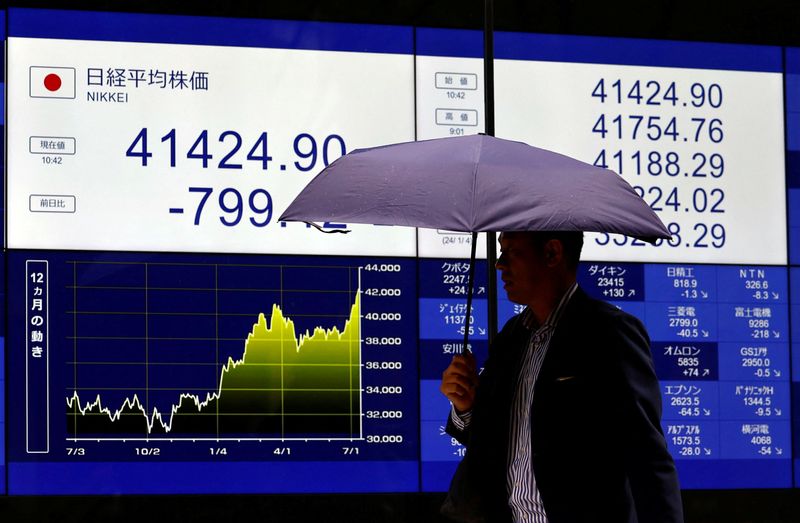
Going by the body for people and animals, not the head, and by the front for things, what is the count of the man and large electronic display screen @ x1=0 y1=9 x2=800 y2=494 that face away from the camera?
0

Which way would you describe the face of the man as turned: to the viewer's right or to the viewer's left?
to the viewer's left

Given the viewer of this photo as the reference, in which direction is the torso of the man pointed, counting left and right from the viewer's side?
facing the viewer and to the left of the viewer

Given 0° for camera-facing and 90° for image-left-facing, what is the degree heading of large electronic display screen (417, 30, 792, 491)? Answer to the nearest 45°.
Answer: approximately 0°

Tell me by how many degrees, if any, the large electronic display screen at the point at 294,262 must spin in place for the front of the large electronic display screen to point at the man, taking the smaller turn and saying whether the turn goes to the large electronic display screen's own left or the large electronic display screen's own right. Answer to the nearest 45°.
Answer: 0° — it already faces them

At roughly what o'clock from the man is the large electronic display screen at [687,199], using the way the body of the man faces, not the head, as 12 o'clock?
The large electronic display screen is roughly at 5 o'clock from the man.

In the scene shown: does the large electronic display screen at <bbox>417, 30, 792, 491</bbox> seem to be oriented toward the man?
yes

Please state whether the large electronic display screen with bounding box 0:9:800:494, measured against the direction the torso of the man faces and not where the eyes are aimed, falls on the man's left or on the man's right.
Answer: on the man's right
